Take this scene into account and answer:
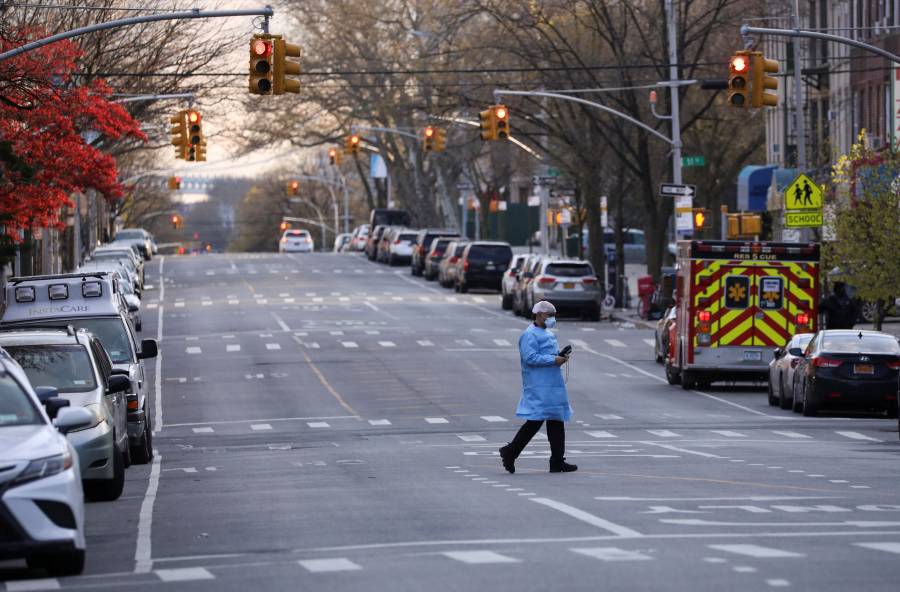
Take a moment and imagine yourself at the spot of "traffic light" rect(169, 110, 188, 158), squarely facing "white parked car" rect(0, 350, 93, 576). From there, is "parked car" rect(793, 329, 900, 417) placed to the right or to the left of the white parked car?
left

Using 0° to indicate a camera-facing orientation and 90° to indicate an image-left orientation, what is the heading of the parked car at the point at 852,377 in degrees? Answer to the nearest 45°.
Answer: approximately 180°

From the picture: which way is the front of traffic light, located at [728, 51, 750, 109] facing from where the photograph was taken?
facing the viewer

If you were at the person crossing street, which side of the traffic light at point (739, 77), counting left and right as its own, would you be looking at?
front

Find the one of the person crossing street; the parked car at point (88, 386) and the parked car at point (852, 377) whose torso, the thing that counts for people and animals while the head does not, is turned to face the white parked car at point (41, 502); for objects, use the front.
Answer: the parked car at point (88, 386)

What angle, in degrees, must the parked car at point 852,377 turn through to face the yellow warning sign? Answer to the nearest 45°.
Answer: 0° — it already faces it

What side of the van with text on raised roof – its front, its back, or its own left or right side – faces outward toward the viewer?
front

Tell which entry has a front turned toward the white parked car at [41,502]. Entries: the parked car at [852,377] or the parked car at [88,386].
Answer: the parked car at [88,386]

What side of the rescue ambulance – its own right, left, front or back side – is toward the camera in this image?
back

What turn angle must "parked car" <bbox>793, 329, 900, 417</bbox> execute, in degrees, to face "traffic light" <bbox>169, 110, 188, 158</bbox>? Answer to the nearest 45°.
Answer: approximately 45° to its left
